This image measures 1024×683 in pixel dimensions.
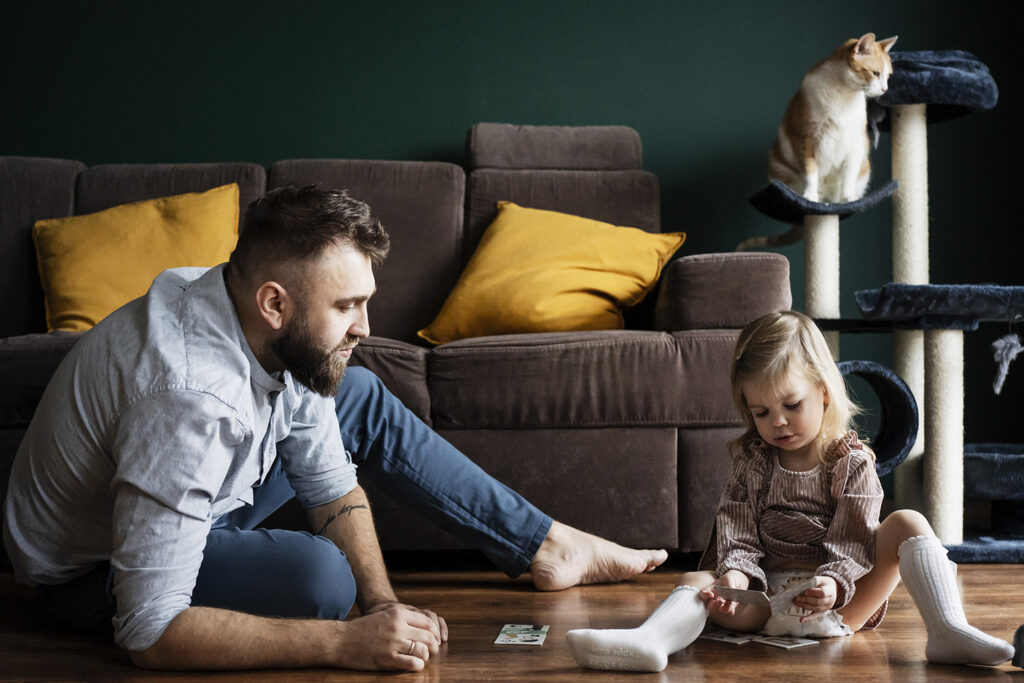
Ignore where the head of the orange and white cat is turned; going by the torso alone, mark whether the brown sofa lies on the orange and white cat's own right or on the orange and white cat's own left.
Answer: on the orange and white cat's own right

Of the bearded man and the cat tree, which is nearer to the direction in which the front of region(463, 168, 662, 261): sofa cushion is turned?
the bearded man

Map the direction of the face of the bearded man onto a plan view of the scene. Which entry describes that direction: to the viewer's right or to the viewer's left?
to the viewer's right

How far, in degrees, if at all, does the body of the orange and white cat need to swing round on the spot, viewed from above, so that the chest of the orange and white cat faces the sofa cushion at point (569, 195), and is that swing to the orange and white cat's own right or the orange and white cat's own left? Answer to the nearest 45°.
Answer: approximately 135° to the orange and white cat's own right

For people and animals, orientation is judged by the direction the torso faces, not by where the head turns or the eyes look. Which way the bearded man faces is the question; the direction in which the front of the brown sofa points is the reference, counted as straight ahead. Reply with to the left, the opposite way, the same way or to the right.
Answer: to the left

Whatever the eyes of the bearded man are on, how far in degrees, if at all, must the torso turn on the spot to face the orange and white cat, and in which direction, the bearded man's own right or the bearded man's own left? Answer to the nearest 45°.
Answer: approximately 45° to the bearded man's own left

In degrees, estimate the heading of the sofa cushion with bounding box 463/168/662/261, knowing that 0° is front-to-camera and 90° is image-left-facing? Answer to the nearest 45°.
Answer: approximately 0°

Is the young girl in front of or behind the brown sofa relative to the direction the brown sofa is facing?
in front

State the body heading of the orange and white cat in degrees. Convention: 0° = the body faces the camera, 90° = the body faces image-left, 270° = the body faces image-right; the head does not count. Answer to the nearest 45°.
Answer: approximately 315°

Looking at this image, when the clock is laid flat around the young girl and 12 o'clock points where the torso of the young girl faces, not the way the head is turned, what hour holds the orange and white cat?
The orange and white cat is roughly at 6 o'clock from the young girl.

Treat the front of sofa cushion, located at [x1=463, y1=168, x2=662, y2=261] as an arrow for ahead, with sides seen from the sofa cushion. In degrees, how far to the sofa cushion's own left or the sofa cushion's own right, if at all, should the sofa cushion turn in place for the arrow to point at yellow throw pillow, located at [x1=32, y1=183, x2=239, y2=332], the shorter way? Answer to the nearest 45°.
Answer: approximately 90° to the sofa cushion's own right

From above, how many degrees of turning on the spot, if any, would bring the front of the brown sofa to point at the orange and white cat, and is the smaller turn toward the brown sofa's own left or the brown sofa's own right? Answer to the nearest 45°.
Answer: approximately 135° to the brown sofa's own left
